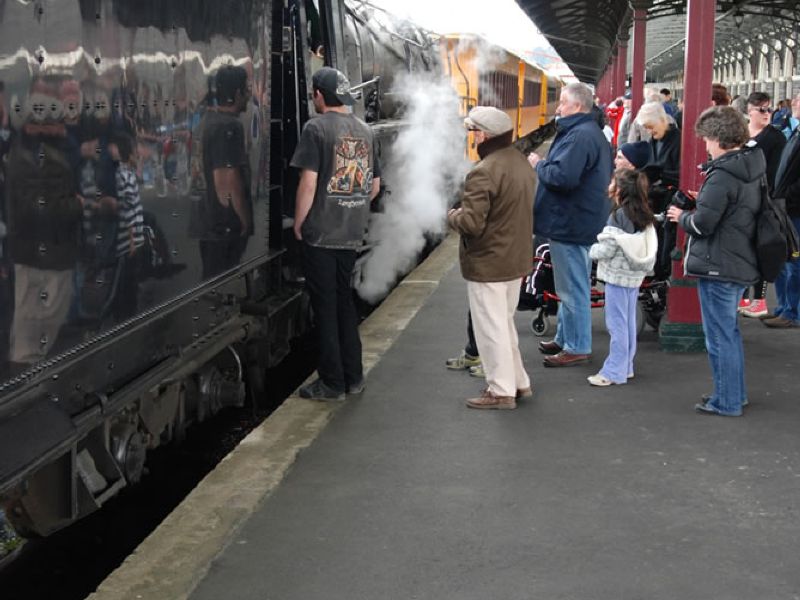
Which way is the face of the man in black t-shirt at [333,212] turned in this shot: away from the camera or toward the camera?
away from the camera

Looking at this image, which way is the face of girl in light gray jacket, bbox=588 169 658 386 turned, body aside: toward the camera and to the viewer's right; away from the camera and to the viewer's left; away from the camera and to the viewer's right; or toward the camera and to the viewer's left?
away from the camera and to the viewer's left

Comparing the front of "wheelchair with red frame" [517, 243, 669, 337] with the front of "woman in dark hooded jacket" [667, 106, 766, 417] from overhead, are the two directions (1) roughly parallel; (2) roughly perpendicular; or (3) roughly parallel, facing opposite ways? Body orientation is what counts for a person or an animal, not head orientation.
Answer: roughly parallel

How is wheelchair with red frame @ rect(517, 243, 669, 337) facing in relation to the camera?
to the viewer's left

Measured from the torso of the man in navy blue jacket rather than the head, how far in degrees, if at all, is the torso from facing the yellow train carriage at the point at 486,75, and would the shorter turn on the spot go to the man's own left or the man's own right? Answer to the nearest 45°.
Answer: approximately 90° to the man's own right

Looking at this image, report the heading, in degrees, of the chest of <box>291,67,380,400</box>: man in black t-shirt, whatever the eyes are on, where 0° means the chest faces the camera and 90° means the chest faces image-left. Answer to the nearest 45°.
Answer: approximately 135°

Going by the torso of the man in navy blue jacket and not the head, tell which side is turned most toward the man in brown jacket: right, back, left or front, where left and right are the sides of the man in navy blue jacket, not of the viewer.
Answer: left

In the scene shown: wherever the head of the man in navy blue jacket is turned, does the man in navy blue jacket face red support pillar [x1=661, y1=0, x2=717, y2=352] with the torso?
no

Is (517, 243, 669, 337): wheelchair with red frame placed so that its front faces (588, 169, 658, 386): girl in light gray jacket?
no

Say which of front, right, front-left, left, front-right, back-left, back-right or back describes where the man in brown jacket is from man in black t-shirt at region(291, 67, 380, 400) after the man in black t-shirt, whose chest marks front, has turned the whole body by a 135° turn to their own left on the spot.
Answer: left

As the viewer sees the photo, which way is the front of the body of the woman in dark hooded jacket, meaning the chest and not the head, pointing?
to the viewer's left

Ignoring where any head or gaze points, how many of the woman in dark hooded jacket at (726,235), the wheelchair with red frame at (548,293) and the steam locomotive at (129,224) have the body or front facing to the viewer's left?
2

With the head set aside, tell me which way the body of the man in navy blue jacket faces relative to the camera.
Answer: to the viewer's left
